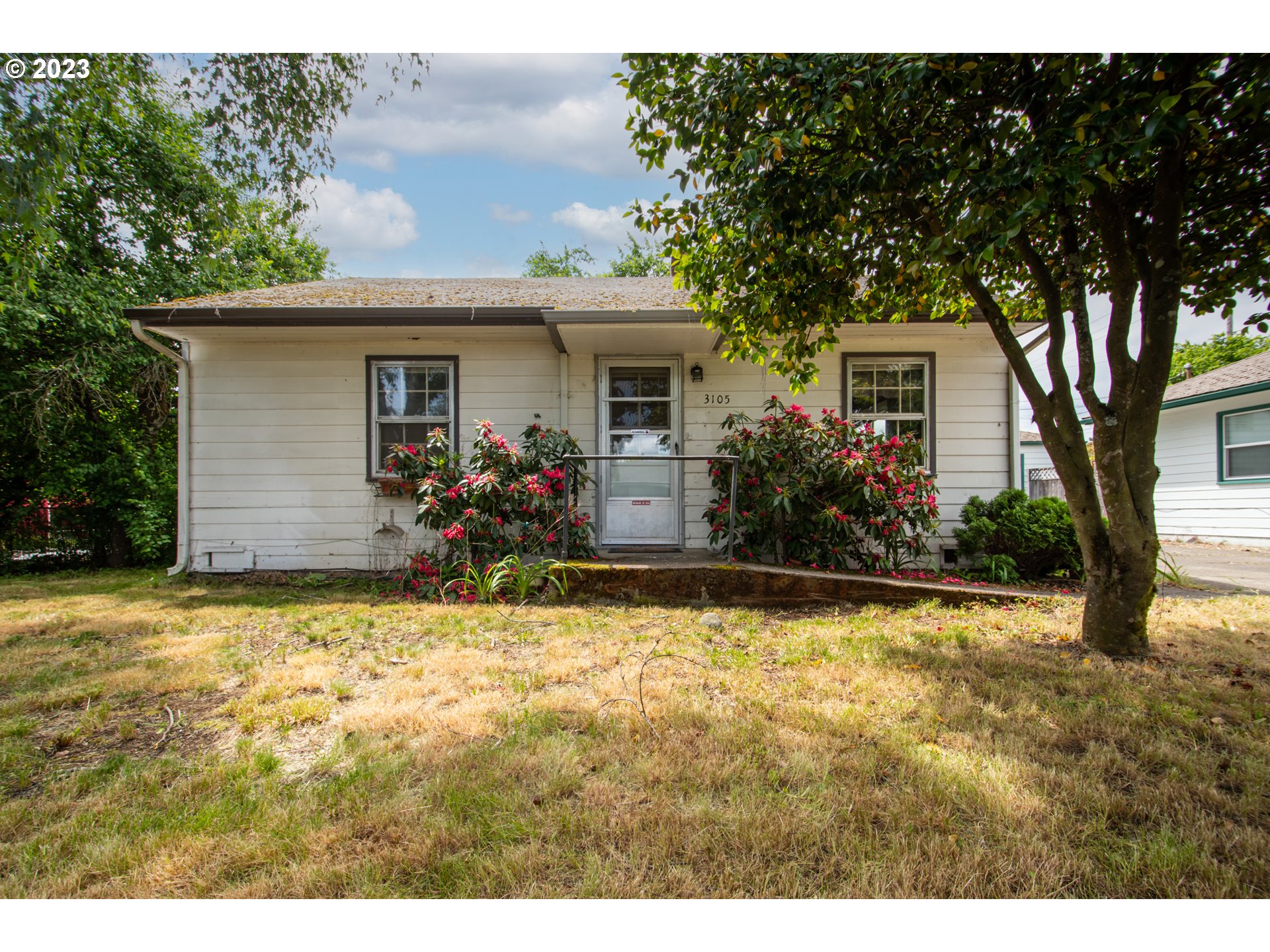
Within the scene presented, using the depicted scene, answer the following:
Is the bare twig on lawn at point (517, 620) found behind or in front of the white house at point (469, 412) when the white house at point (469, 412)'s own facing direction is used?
in front

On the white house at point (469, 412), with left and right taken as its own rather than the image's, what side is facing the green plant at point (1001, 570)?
left

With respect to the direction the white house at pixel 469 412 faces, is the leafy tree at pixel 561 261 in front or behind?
behind

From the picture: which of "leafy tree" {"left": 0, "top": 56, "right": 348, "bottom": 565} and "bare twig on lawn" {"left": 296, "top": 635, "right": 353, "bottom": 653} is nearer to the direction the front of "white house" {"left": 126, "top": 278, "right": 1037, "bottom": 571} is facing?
the bare twig on lawn

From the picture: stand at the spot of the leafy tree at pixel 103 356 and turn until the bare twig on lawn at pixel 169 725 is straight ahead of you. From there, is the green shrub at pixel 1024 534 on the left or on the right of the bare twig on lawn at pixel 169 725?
left

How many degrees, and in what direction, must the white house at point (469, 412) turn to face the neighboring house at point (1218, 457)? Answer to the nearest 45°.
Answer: approximately 90° to its left

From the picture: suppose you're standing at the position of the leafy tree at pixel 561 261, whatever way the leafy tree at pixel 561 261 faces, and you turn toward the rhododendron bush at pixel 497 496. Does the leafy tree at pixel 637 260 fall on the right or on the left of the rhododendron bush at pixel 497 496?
left

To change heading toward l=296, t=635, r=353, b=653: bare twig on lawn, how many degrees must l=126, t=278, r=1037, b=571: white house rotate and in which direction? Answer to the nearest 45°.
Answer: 0° — it already faces it

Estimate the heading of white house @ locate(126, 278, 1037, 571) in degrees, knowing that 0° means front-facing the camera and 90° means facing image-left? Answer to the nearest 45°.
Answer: approximately 0°
